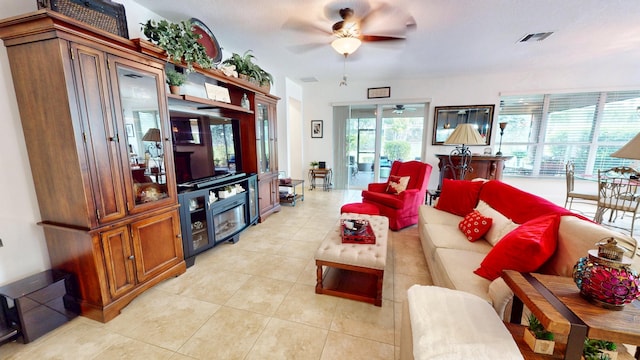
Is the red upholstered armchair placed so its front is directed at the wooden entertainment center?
yes

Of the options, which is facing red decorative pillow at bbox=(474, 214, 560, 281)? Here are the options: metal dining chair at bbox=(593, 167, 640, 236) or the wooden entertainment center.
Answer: the wooden entertainment center

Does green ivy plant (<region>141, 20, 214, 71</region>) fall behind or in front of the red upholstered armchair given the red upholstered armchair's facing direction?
in front

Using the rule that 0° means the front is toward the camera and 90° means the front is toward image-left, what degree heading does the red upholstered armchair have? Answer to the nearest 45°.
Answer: approximately 45°

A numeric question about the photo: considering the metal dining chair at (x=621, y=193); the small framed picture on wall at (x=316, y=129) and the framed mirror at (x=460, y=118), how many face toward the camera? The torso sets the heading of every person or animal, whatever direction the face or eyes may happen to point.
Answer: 2

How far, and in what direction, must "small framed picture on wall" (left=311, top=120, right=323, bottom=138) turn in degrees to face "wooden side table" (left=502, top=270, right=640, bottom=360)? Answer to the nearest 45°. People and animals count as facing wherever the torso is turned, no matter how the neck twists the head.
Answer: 0° — it already faces it

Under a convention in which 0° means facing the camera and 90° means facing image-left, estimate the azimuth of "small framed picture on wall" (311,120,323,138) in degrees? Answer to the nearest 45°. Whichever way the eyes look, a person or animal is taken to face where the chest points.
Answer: approximately 0°

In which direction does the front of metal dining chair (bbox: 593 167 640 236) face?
away from the camera

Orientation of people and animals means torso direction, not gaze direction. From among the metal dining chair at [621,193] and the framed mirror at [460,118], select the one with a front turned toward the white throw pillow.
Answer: the framed mirror

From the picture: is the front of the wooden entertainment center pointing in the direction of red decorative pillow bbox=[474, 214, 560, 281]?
yes

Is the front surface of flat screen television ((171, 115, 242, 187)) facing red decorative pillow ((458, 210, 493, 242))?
yes
